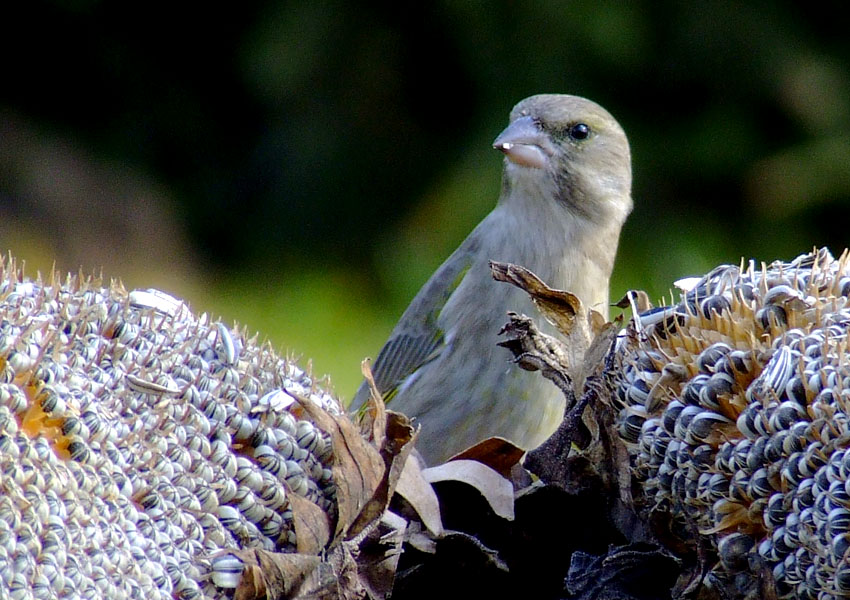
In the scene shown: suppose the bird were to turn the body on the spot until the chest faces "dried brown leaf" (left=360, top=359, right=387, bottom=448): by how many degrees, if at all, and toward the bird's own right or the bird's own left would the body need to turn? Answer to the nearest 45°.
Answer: approximately 45° to the bird's own right

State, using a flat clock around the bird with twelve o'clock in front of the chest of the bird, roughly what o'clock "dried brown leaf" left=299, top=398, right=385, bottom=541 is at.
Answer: The dried brown leaf is roughly at 2 o'clock from the bird.

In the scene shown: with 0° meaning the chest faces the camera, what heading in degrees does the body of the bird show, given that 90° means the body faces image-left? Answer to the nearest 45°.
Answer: approximately 315°

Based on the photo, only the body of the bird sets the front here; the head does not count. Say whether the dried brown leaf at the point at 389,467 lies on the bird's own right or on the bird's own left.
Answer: on the bird's own right
